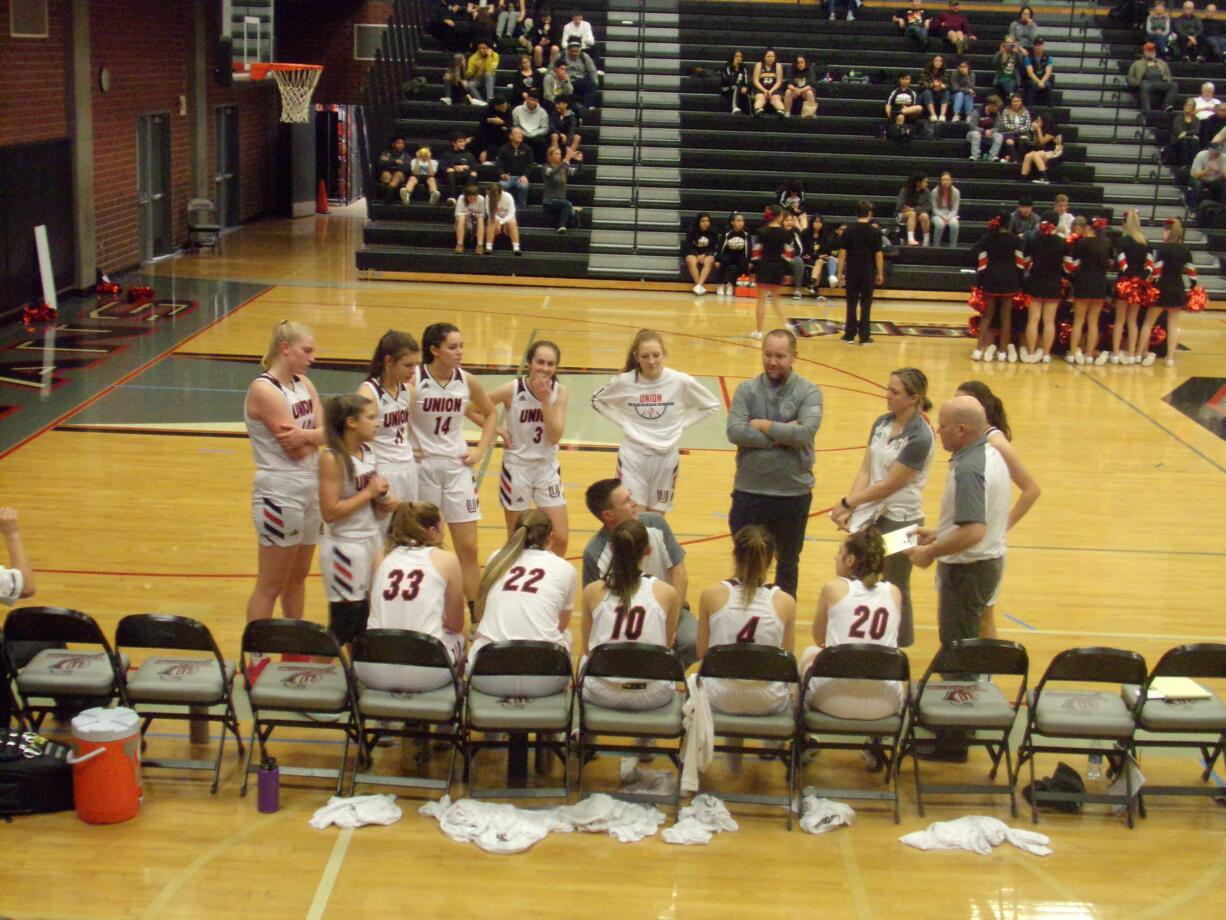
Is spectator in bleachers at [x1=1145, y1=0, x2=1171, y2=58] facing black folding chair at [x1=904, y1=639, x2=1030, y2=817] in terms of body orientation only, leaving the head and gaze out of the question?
yes

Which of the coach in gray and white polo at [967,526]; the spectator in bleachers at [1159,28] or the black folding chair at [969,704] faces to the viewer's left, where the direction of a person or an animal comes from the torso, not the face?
the coach in gray and white polo

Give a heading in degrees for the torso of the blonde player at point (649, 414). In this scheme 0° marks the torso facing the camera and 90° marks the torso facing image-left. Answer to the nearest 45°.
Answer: approximately 0°

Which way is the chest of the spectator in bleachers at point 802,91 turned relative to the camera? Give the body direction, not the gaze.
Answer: toward the camera

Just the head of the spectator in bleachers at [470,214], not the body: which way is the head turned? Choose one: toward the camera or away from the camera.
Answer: toward the camera

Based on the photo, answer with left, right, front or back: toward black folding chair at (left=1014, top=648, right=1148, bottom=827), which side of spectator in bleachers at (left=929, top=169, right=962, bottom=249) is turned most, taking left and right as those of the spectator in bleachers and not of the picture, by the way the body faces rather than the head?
front

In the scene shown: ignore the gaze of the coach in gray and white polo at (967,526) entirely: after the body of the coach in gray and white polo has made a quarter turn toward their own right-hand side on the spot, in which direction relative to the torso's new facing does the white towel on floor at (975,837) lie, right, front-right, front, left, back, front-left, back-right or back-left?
back

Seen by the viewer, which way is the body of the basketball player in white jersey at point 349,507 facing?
to the viewer's right

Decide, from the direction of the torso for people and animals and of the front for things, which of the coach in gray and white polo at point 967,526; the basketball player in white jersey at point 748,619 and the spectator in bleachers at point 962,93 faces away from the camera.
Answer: the basketball player in white jersey

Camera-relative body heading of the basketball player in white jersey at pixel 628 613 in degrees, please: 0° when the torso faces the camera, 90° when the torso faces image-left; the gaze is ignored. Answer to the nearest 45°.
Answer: approximately 180°

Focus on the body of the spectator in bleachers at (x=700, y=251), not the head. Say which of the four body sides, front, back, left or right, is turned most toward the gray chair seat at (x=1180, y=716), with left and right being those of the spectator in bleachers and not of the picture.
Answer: front

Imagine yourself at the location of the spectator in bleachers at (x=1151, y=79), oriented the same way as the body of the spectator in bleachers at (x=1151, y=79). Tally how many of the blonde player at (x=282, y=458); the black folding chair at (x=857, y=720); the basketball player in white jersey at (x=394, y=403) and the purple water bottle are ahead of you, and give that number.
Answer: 4

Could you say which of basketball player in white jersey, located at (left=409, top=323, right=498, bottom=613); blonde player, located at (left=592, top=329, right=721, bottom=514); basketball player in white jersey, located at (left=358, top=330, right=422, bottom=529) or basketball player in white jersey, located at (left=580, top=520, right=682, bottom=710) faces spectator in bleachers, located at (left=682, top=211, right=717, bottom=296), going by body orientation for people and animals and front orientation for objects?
basketball player in white jersey, located at (left=580, top=520, right=682, bottom=710)

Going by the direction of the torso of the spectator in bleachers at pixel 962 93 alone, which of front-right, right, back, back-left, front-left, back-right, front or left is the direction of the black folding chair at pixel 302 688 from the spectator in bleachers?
front

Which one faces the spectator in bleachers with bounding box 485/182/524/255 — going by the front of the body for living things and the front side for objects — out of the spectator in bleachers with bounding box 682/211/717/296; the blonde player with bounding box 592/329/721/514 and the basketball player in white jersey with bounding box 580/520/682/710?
the basketball player in white jersey

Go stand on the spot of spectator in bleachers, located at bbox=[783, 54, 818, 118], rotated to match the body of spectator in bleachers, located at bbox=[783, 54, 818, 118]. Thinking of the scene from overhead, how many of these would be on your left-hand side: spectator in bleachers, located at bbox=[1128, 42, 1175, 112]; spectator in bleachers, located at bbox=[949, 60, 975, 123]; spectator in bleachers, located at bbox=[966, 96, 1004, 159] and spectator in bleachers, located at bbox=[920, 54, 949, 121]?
4

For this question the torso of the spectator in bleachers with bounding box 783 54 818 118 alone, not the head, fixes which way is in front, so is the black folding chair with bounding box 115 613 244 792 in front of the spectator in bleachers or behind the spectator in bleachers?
in front

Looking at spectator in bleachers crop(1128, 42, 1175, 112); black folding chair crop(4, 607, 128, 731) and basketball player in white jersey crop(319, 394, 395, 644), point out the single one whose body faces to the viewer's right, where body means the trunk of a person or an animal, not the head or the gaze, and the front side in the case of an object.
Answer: the basketball player in white jersey

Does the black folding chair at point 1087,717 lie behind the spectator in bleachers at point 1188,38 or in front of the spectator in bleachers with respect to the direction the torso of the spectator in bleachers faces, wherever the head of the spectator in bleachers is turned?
in front

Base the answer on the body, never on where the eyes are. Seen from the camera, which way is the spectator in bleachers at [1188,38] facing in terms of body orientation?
toward the camera

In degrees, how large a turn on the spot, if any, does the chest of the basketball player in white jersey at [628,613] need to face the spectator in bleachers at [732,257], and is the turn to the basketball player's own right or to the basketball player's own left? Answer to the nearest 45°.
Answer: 0° — they already face them
